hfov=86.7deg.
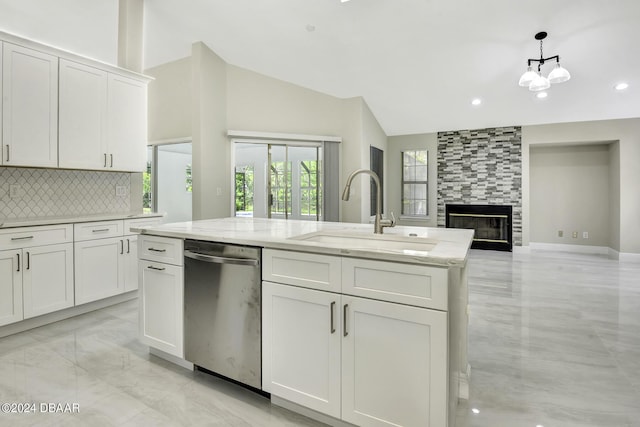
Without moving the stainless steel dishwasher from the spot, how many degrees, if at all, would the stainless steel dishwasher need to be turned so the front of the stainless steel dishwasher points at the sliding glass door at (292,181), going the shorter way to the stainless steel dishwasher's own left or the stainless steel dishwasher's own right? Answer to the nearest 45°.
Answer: approximately 135° to the stainless steel dishwasher's own right

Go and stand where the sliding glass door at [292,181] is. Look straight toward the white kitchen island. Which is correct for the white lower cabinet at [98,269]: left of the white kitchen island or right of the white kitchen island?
right

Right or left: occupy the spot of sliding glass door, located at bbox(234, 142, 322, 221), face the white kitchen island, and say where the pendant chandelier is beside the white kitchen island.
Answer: left

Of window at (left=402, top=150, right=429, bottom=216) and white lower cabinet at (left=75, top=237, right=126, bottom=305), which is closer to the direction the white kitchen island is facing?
the white lower cabinet

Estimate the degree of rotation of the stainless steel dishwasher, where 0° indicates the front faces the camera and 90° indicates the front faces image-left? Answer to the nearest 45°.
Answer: approximately 45°

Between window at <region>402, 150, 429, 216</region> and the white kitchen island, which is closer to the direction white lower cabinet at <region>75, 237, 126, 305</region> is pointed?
the white kitchen island

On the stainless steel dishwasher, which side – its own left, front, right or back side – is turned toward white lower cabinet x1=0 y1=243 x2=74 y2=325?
right

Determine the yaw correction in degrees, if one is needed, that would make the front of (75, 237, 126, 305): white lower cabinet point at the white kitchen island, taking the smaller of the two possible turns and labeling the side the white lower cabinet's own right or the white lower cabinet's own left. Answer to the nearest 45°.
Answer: approximately 45° to the white lower cabinet's own right

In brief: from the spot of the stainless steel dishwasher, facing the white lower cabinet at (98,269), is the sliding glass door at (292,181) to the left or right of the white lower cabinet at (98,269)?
right

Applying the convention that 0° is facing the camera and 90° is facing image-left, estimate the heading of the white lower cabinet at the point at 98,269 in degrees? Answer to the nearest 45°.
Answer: approximately 315°

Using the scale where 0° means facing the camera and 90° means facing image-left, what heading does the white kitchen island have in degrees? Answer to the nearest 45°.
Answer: approximately 45°
